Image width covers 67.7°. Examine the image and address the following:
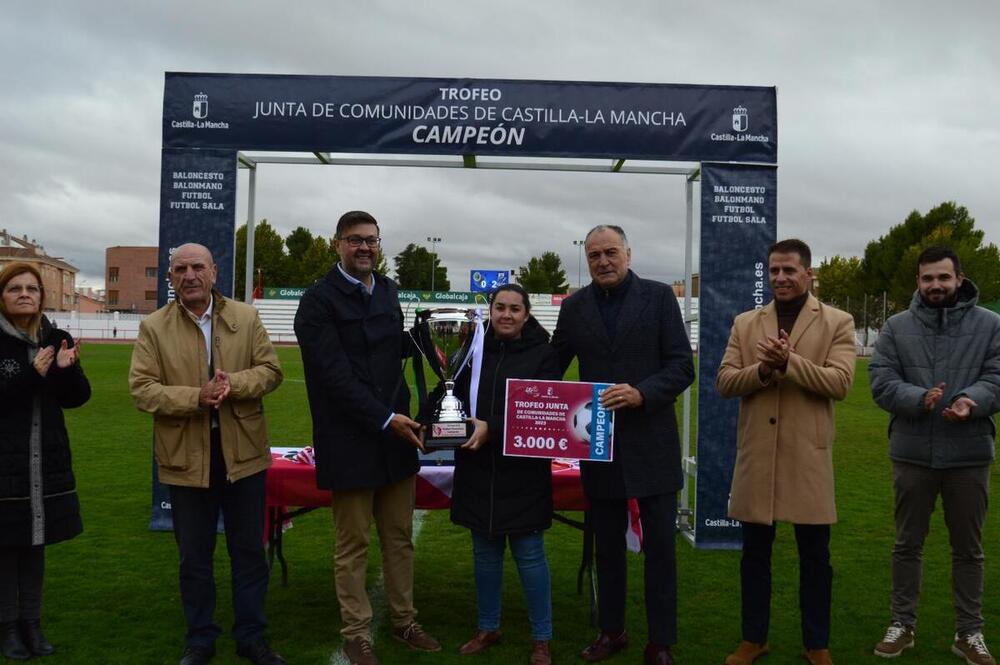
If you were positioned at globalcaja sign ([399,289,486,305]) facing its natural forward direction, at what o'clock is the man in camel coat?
The man in camel coat is roughly at 12 o'clock from the globalcaja sign.

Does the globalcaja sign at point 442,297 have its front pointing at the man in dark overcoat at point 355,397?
yes

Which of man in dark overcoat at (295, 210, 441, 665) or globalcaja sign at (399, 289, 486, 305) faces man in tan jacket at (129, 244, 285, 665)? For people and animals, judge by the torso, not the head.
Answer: the globalcaja sign

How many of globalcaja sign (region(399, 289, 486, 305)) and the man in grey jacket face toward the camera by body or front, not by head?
2

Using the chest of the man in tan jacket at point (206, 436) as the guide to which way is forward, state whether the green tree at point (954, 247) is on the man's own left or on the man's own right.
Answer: on the man's own left

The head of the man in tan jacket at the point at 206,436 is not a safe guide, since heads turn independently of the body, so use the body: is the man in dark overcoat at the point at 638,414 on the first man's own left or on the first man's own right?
on the first man's own left

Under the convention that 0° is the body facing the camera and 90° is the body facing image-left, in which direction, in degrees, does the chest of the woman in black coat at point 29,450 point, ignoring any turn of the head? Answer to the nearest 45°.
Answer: approximately 315°

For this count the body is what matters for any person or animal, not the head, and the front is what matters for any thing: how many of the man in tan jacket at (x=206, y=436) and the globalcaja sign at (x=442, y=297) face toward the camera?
2

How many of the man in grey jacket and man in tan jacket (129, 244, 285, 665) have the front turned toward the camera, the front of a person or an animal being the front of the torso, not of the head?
2

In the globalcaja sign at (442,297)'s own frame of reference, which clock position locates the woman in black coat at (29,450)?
The woman in black coat is roughly at 12 o'clock from the globalcaja sign.

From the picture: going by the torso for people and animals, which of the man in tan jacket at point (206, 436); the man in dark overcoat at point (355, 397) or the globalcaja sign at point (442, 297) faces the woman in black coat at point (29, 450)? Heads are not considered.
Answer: the globalcaja sign

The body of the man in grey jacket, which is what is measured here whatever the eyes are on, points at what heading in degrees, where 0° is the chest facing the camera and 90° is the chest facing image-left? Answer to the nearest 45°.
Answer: approximately 0°
